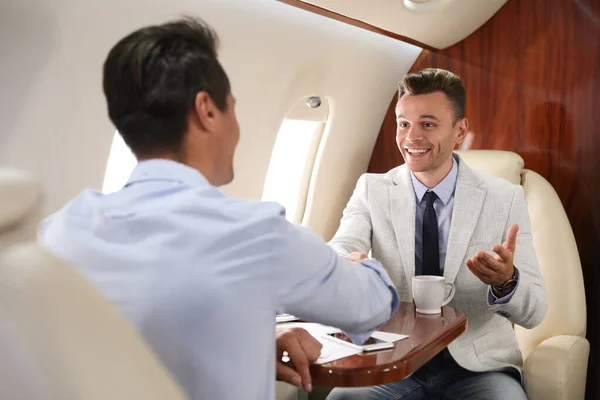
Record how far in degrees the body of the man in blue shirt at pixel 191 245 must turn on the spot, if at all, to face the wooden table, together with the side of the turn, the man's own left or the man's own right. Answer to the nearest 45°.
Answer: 0° — they already face it

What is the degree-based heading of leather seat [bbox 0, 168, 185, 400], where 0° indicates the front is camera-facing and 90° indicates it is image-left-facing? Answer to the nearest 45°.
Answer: approximately 225°

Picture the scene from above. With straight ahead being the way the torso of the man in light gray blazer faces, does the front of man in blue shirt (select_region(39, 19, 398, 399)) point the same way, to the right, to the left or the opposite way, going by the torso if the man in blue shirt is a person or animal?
the opposite way

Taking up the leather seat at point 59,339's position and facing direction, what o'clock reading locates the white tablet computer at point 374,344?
The white tablet computer is roughly at 12 o'clock from the leather seat.

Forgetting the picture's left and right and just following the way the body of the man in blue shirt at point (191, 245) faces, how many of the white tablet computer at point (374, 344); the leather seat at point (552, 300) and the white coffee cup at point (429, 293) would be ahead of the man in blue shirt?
3

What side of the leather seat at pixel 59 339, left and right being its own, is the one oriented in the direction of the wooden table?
front

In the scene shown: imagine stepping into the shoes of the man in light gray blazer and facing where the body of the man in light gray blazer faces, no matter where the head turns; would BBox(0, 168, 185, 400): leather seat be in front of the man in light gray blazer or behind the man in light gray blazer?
in front

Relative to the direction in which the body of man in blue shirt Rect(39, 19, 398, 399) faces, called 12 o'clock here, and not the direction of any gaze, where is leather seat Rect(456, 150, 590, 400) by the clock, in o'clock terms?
The leather seat is roughly at 12 o'clock from the man in blue shirt.

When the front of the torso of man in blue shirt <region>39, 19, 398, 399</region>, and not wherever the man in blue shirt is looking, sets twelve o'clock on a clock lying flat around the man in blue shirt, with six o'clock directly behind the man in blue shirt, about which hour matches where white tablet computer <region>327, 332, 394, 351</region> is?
The white tablet computer is roughly at 12 o'clock from the man in blue shirt.

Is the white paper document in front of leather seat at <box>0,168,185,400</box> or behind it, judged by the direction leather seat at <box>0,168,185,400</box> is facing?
in front

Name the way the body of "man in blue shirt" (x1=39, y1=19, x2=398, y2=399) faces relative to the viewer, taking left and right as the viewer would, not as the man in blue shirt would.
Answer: facing away from the viewer and to the right of the viewer
